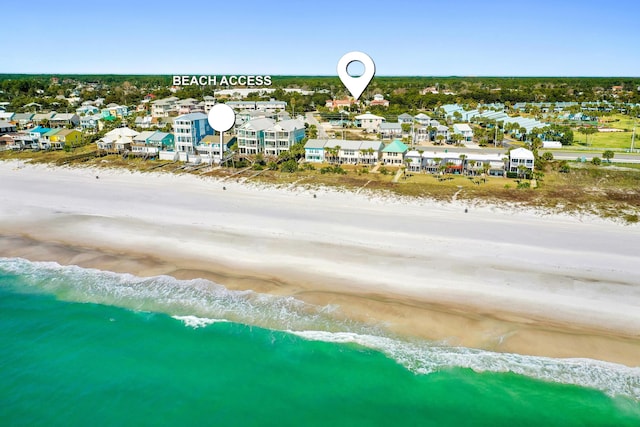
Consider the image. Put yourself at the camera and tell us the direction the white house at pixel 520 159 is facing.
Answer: facing the viewer

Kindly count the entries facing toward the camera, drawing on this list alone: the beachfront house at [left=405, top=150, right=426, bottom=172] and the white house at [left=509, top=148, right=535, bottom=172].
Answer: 2

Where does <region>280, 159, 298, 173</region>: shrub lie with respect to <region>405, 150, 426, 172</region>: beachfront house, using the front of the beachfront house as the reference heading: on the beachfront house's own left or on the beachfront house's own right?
on the beachfront house's own right

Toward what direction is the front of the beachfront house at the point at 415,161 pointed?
toward the camera

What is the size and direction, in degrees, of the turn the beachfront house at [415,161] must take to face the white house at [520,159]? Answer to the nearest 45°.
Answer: approximately 90° to its left

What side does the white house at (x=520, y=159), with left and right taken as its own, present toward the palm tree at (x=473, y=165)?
right

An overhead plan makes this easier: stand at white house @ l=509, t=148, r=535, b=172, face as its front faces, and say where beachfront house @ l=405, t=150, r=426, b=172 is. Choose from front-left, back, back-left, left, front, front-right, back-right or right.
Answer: right

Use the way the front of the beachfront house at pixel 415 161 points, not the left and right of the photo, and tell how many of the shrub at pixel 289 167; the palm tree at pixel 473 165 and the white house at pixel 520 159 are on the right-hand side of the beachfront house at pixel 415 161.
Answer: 1

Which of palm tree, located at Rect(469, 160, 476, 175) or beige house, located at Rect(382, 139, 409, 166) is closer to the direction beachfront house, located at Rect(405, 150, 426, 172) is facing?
the palm tree

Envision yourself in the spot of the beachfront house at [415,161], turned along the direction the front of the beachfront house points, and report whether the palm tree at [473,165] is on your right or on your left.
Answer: on your left

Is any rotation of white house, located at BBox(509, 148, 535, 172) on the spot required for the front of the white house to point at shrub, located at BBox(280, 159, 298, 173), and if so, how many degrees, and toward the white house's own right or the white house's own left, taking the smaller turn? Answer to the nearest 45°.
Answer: approximately 90° to the white house's own right
